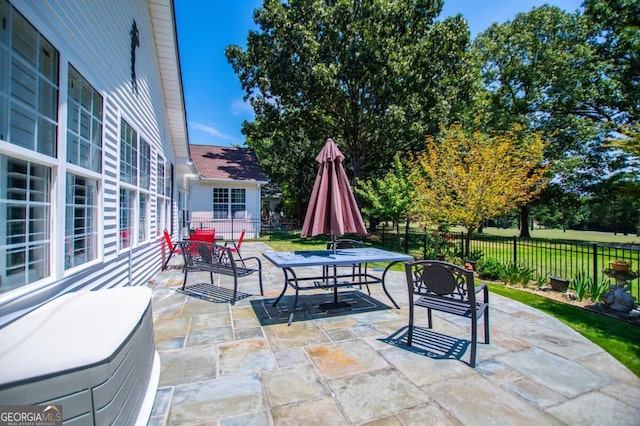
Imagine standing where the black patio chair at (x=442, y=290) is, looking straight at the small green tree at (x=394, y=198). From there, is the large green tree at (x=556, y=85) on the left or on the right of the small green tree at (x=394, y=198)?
right

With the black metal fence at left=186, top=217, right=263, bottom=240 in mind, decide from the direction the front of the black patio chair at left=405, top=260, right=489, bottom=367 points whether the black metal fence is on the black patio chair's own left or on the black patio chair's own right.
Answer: on the black patio chair's own left

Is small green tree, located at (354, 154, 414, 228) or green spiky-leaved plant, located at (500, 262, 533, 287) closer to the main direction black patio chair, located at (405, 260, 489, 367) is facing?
the green spiky-leaved plant

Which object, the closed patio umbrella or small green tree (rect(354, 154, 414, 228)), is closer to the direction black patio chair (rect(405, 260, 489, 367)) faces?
the small green tree

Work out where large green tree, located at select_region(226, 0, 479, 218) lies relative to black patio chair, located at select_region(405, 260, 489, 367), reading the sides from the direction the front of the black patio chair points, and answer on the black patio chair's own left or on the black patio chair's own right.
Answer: on the black patio chair's own left
